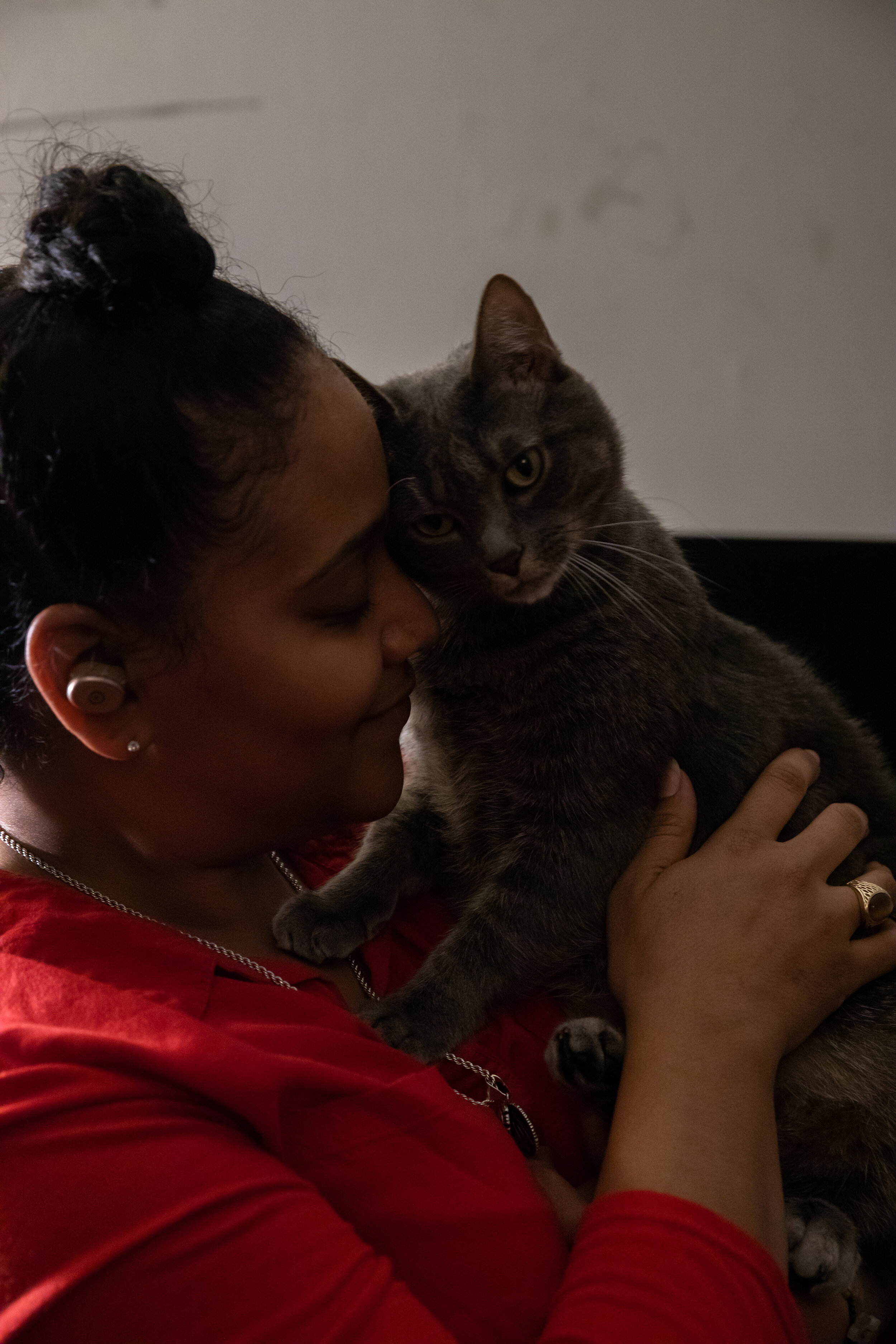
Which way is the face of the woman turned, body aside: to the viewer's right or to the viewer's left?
to the viewer's right

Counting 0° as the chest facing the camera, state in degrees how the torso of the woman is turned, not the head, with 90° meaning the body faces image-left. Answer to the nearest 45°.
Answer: approximately 270°
